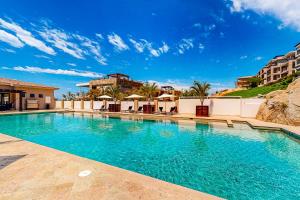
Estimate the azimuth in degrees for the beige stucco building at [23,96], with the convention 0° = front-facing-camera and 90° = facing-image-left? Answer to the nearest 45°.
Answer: approximately 315°

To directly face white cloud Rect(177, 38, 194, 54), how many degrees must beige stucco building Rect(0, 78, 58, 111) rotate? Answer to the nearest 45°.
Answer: approximately 45° to its left

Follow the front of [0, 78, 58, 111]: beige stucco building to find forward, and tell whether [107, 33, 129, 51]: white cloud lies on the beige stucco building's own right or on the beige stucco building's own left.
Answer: on the beige stucco building's own left

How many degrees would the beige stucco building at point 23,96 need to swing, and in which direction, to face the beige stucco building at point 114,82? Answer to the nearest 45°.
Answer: approximately 90° to its left

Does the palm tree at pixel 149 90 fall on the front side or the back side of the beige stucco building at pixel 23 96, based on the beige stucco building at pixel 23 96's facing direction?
on the front side

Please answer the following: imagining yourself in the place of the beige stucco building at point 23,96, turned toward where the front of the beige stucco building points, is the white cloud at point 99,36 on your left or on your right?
on your left

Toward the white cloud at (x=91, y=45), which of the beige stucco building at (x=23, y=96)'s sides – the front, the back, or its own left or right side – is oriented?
left
